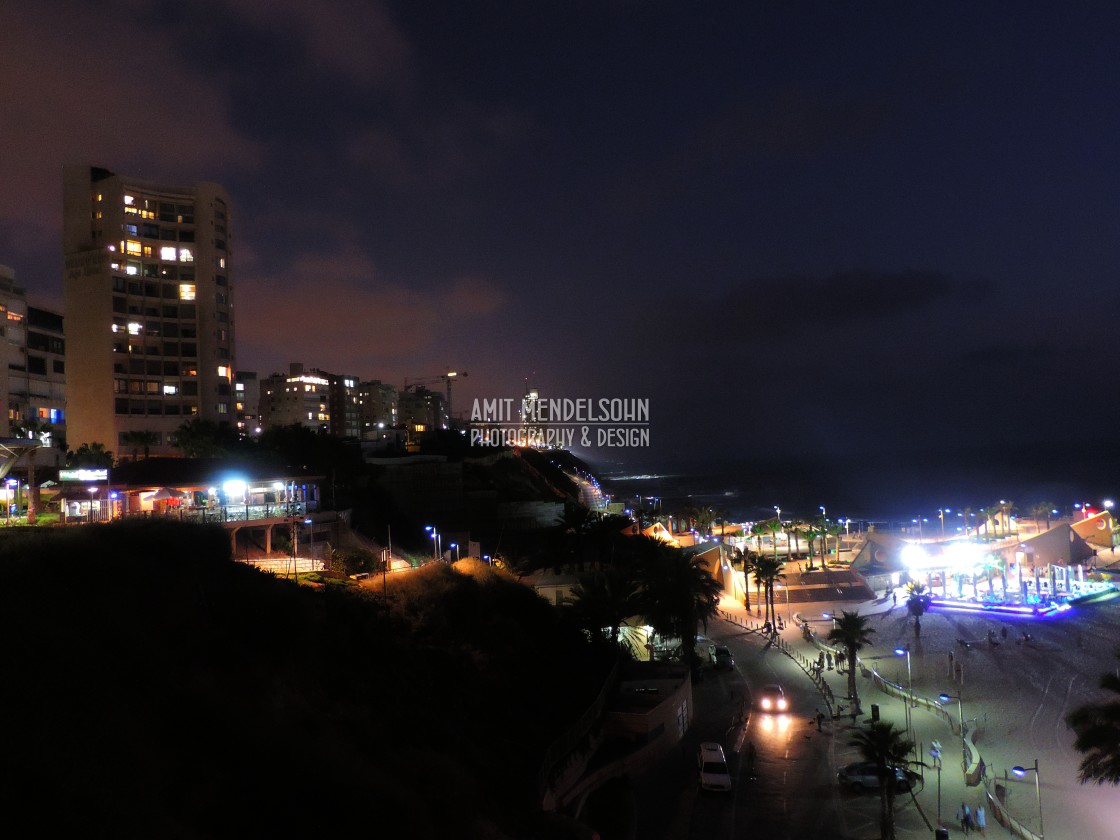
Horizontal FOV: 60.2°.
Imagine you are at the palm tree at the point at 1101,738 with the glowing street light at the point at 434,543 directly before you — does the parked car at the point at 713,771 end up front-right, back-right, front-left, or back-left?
front-left

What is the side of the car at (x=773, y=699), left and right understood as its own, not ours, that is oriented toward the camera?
front

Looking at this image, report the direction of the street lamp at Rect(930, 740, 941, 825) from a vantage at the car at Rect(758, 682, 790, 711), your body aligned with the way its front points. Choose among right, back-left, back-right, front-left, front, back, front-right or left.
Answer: front-left

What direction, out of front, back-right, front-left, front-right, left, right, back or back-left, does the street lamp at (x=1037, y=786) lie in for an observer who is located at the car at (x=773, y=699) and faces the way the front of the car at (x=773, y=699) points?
front-left

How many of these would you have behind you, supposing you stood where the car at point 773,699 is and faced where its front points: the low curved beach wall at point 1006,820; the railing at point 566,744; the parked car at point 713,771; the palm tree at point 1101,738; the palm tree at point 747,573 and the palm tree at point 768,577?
2

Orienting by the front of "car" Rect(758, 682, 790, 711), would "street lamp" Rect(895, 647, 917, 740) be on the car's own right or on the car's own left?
on the car's own left

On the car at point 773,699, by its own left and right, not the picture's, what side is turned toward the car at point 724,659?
back

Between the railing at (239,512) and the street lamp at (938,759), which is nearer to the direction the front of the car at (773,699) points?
the street lamp

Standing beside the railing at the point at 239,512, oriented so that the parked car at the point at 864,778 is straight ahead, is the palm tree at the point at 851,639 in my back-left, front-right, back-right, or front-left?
front-left

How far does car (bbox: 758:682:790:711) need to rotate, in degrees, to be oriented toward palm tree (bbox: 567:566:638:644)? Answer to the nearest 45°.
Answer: approximately 90° to its right
